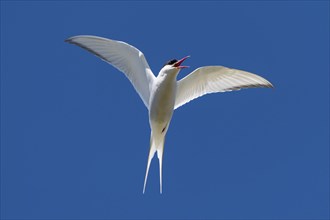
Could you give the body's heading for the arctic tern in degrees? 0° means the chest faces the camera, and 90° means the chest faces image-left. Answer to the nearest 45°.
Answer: approximately 315°
